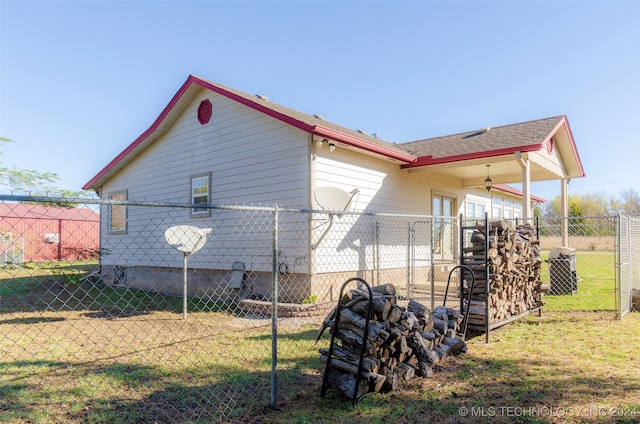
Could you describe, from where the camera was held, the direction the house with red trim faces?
facing the viewer and to the right of the viewer

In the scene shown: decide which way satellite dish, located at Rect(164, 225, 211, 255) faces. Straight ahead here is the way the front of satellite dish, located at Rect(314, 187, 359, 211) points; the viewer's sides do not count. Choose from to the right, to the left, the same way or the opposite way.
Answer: the same way
